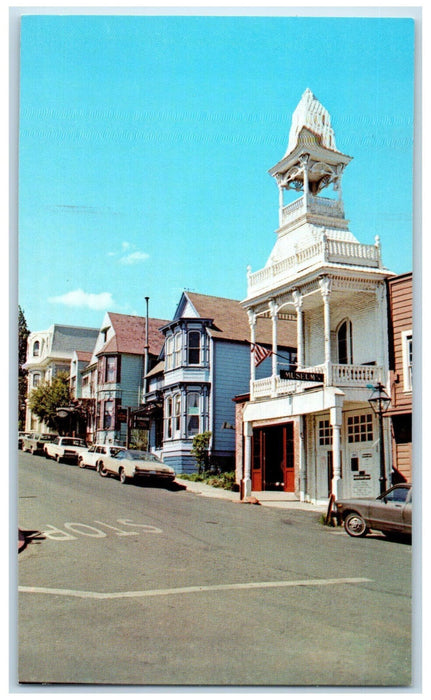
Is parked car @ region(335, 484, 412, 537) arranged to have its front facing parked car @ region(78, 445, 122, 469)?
yes

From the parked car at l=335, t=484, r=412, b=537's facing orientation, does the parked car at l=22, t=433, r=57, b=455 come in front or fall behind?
in front

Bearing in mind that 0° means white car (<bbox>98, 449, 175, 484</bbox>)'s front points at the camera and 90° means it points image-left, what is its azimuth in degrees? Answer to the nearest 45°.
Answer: approximately 135°

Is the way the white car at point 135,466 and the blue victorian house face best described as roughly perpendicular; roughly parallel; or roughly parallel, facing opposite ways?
roughly perpendicular

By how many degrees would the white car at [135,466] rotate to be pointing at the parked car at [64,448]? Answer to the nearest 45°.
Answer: approximately 45° to its left

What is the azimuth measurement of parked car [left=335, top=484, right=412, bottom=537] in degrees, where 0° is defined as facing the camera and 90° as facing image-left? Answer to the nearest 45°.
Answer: approximately 90°
